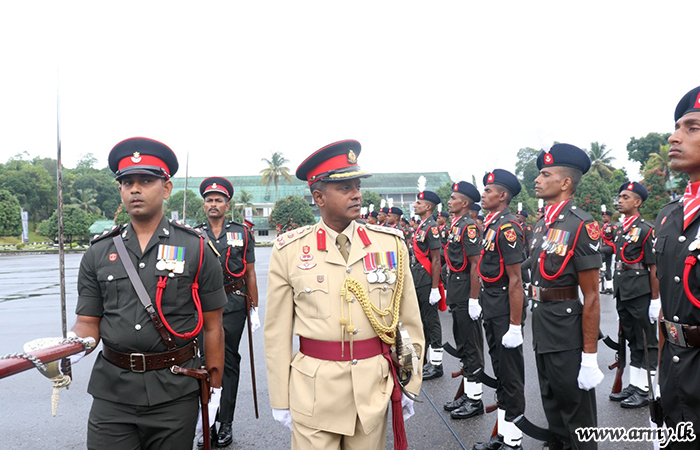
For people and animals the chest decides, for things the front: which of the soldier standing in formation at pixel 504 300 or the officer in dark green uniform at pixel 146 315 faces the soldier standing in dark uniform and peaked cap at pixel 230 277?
the soldier standing in formation at pixel 504 300

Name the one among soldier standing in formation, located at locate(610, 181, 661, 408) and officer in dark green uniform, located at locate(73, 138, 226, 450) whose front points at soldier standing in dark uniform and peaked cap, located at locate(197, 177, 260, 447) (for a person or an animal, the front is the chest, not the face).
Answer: soldier standing in formation, located at locate(610, 181, 661, 408)

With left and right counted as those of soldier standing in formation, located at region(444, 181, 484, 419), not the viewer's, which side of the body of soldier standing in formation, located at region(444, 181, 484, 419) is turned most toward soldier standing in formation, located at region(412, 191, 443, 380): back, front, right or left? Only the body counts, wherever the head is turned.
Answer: right

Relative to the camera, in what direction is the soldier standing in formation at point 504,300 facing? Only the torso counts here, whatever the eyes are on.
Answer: to the viewer's left

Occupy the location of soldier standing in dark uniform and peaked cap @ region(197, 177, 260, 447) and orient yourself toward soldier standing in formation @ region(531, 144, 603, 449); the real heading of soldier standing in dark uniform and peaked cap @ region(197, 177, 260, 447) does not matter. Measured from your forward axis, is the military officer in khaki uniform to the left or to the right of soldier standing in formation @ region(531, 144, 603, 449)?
right

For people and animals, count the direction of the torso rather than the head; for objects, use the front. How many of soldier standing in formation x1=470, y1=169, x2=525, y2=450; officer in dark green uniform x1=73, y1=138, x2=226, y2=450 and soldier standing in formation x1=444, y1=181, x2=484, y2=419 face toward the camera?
1

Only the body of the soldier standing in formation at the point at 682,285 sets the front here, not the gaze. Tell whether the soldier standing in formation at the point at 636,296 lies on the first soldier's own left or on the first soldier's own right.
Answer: on the first soldier's own right

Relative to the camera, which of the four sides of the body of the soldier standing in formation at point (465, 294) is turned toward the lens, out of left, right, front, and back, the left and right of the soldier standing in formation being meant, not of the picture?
left

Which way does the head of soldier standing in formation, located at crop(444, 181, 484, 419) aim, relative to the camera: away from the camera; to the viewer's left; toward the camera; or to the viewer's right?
to the viewer's left

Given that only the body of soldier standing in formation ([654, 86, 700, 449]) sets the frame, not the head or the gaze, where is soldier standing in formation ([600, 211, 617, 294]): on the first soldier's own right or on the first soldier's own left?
on the first soldier's own right

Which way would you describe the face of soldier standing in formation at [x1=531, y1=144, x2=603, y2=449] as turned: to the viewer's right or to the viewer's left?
to the viewer's left

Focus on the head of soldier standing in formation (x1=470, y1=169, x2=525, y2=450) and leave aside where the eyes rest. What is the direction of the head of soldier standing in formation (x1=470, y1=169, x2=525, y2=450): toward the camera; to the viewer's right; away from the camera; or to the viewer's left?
to the viewer's left
